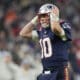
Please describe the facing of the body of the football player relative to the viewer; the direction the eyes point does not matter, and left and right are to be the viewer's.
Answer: facing the viewer and to the left of the viewer
